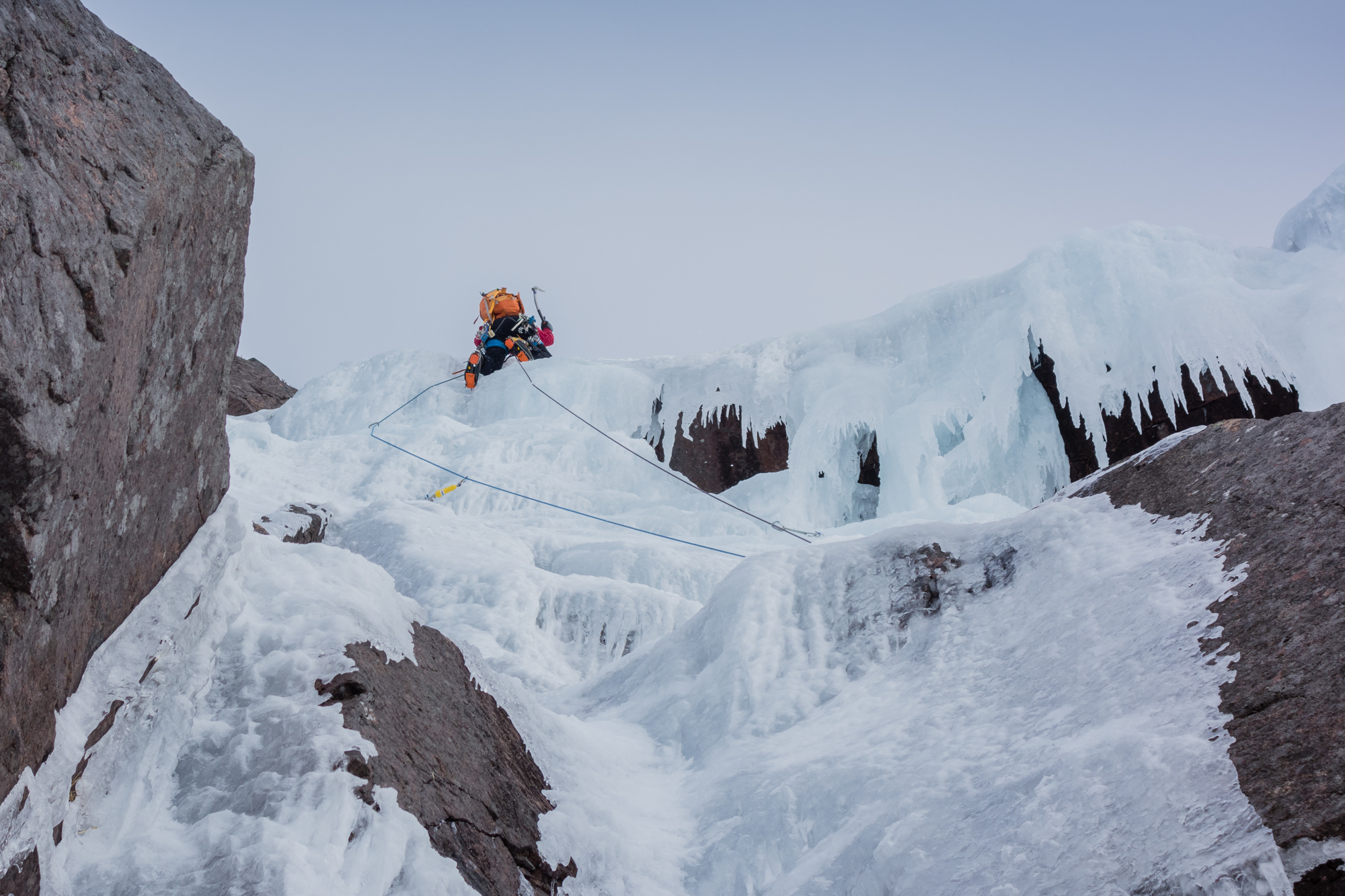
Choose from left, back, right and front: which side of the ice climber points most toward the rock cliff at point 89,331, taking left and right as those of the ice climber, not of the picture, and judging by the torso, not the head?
back

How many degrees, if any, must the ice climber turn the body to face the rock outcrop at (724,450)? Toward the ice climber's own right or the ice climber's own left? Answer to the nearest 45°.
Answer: approximately 135° to the ice climber's own right

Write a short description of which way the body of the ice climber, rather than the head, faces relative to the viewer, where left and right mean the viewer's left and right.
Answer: facing away from the viewer

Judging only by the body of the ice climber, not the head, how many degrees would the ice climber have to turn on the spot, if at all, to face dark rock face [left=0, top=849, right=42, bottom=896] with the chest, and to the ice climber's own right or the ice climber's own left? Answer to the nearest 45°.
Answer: approximately 180°

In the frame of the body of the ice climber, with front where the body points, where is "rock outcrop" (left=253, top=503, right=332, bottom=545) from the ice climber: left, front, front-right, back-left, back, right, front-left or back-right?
back

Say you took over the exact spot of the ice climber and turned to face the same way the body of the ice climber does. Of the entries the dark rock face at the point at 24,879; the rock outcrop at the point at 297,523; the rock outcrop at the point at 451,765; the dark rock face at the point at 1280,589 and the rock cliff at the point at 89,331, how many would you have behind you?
5

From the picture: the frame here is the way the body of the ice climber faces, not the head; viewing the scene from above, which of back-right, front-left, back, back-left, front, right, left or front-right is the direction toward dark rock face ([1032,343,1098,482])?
back-right

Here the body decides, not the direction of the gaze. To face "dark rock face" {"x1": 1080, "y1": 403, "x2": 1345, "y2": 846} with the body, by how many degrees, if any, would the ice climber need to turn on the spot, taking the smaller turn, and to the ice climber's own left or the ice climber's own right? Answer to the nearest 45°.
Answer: approximately 180°

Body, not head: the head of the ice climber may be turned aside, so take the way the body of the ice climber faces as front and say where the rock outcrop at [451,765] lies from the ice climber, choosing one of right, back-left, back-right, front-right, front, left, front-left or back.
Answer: back

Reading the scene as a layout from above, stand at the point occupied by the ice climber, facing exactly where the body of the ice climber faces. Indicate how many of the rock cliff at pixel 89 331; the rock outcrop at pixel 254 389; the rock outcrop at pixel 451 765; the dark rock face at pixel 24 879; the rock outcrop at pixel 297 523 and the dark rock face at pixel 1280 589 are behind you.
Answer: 5

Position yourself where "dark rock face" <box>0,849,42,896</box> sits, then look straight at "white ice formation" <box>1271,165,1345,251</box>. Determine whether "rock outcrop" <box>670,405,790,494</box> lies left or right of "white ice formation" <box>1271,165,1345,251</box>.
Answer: left

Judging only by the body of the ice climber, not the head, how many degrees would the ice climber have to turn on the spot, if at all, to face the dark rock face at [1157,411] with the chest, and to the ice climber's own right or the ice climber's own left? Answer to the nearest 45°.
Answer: approximately 135° to the ice climber's own right
